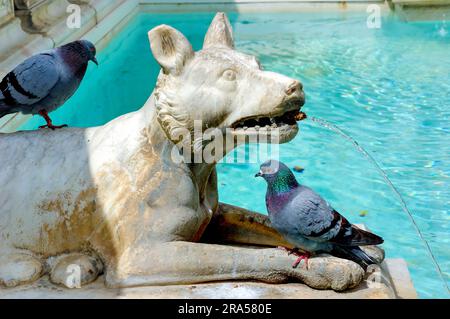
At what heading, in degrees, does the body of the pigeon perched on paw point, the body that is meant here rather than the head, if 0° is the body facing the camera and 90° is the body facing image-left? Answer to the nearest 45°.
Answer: approximately 90°

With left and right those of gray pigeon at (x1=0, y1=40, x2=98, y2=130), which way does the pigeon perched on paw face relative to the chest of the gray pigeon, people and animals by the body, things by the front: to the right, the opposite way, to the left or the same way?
the opposite way

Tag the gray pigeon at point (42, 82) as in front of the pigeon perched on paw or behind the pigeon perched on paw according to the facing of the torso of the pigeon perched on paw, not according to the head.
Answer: in front

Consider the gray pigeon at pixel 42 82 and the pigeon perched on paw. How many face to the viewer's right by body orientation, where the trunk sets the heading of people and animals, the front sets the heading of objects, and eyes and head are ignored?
1

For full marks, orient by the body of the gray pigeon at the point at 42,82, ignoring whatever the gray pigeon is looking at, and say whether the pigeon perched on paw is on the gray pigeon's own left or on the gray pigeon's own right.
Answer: on the gray pigeon's own right

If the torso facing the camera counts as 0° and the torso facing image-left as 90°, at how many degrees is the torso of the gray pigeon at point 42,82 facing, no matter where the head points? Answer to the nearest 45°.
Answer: approximately 270°
